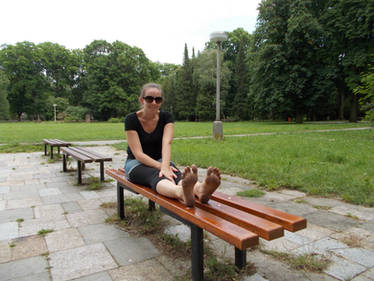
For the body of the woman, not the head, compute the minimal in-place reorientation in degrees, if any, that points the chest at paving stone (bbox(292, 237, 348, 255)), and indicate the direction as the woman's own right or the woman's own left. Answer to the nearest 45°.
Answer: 0° — they already face it

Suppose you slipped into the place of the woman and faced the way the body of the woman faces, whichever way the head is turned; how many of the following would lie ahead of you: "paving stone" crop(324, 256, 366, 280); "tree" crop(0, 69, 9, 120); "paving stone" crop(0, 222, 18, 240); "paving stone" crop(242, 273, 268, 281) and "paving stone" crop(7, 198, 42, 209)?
2

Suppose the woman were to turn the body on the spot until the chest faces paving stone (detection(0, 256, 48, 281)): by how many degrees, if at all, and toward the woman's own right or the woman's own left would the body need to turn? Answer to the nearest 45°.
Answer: approximately 90° to the woman's own right

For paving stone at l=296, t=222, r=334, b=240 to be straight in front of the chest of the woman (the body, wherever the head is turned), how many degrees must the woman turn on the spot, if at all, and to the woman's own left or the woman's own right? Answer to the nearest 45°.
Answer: approximately 45° to the woman's own left

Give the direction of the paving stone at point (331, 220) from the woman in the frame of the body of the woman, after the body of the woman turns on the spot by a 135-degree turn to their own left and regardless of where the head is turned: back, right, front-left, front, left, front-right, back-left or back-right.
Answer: right

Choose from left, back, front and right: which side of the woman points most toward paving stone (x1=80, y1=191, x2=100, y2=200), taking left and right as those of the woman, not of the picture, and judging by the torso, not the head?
back

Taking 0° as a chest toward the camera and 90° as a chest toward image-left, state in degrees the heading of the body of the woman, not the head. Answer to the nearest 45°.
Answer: approximately 315°

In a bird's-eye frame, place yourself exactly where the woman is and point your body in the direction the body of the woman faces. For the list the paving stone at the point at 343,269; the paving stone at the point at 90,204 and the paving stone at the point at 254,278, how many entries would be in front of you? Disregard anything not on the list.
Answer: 2

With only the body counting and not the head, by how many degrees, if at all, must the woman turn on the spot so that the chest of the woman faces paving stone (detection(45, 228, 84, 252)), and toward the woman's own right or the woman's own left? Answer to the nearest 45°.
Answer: approximately 135° to the woman's own right

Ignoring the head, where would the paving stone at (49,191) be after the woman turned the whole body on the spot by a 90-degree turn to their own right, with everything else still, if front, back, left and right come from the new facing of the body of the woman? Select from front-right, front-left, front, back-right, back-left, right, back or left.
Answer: right

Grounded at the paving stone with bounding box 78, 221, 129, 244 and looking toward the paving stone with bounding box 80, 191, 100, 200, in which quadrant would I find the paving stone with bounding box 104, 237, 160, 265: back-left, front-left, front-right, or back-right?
back-right

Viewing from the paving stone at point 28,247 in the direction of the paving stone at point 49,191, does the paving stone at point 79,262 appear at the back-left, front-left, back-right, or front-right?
back-right

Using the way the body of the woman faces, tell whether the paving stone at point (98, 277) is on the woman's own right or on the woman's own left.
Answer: on the woman's own right
